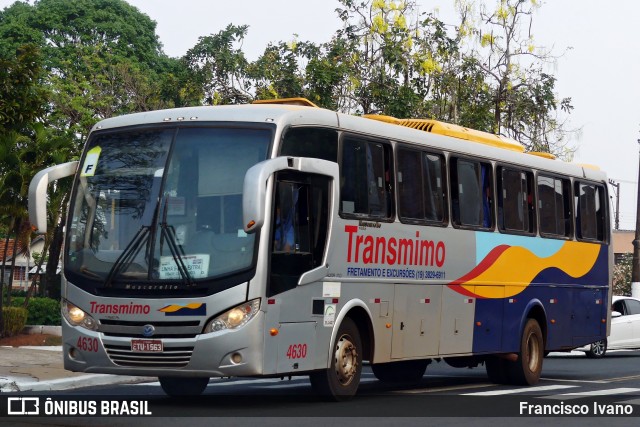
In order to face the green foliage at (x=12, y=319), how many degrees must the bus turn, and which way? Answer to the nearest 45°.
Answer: approximately 90° to its right

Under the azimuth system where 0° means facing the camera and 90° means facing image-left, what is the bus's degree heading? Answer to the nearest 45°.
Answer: approximately 45°

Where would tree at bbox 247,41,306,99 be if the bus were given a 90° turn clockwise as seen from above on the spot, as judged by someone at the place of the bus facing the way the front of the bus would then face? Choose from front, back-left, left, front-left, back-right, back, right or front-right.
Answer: front-right

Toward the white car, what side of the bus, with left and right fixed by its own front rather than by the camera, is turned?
back
